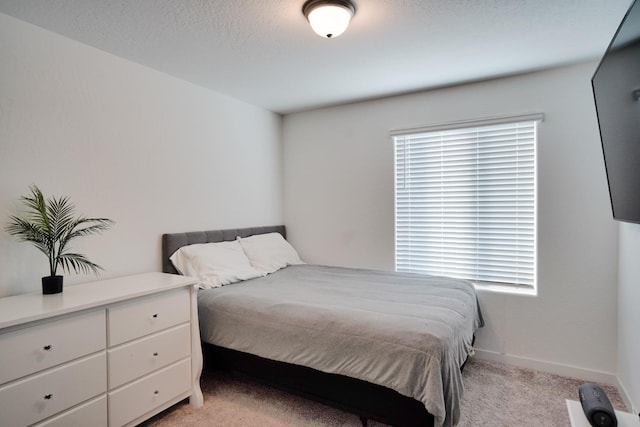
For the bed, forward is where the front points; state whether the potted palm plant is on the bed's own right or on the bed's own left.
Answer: on the bed's own right

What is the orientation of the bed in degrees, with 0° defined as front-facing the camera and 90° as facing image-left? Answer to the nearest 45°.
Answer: approximately 315°

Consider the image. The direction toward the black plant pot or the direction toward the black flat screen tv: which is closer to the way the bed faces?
the black flat screen tv

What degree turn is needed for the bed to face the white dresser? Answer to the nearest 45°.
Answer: approximately 135° to its right

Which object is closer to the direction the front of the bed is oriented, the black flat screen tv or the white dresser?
the black flat screen tv

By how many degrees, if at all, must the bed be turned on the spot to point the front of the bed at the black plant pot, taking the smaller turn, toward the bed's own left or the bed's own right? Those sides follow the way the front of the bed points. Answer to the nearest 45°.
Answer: approximately 135° to the bed's own right
